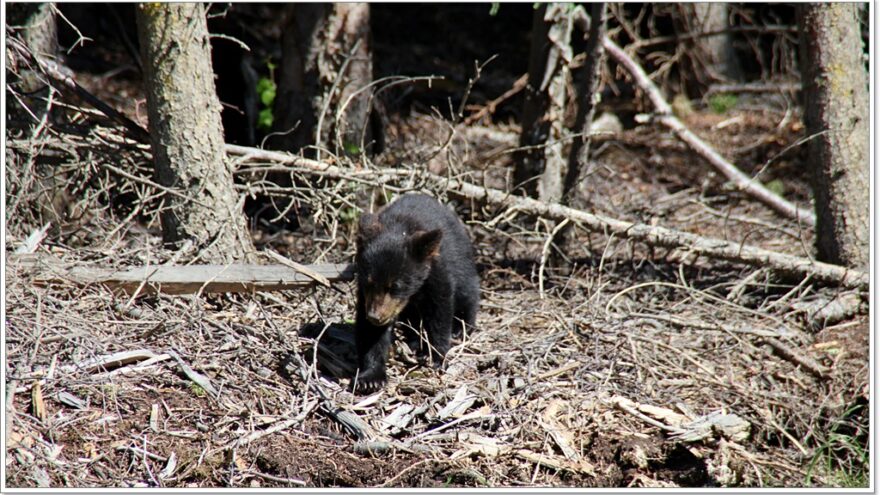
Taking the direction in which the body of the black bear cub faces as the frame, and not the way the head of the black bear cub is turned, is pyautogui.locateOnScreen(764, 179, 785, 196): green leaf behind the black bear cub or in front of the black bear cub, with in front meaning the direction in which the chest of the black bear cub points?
behind

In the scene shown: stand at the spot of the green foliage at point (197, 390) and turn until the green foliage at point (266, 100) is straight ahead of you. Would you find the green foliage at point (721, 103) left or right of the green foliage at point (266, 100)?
right

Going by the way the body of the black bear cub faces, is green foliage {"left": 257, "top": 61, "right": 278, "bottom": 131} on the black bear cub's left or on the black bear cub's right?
on the black bear cub's right

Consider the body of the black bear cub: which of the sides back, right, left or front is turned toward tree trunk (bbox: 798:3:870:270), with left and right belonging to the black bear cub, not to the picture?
back

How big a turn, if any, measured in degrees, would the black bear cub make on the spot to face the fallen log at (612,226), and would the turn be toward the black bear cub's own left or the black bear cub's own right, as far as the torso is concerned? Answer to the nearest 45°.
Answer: approximately 180°

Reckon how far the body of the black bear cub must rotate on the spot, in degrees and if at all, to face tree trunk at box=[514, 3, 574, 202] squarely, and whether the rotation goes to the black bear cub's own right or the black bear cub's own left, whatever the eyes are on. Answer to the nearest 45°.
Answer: approximately 135° to the black bear cub's own right

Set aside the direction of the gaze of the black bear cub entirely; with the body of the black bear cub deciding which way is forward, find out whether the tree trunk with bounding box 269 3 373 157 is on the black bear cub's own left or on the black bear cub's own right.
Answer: on the black bear cub's own right

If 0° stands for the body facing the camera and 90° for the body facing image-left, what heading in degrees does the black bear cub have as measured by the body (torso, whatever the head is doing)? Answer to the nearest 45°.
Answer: approximately 45°

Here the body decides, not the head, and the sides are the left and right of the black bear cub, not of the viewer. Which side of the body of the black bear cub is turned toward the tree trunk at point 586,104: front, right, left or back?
back

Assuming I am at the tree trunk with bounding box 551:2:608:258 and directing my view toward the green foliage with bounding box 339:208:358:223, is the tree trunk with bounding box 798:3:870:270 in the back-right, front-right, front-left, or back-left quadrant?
back-left

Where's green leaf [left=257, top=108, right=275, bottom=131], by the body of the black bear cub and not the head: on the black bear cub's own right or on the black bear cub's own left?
on the black bear cub's own right
